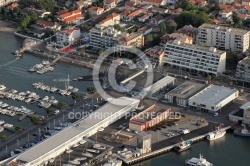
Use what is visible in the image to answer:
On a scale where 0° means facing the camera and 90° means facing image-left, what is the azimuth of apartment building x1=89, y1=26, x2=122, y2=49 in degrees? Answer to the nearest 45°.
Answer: approximately 45°

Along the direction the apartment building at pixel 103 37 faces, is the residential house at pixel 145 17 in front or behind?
behind

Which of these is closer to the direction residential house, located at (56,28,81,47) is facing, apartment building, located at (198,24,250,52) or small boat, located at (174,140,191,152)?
the small boat

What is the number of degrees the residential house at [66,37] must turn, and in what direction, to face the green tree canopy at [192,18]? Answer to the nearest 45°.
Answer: approximately 135° to its left

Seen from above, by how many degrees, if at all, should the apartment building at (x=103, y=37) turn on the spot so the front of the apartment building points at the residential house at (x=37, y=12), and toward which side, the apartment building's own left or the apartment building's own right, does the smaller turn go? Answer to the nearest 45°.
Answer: approximately 90° to the apartment building's own right

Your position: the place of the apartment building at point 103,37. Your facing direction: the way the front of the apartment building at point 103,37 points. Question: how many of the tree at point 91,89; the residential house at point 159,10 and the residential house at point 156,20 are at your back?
2

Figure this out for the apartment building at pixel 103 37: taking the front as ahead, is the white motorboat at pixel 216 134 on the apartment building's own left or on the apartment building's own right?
on the apartment building's own left

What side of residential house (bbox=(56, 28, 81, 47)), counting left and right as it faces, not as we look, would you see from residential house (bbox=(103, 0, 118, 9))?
back

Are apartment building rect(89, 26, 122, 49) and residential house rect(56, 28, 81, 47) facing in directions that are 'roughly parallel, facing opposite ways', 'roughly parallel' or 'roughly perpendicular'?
roughly parallel

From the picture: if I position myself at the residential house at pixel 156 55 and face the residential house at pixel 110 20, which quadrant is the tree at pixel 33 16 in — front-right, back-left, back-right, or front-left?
front-left

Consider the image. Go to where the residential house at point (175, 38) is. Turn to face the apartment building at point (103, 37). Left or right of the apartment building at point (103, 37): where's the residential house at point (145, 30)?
right

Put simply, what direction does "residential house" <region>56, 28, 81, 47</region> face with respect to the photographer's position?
facing the viewer and to the left of the viewer

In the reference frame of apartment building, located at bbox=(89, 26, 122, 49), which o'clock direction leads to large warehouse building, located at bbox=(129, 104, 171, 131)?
The large warehouse building is roughly at 10 o'clock from the apartment building.

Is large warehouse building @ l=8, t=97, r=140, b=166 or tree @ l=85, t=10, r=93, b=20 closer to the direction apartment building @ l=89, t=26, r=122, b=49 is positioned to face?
the large warehouse building

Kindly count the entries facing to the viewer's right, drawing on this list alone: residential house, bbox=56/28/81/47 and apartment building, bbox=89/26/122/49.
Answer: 0

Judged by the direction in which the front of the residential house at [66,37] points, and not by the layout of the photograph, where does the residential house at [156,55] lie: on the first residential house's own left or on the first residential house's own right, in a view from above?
on the first residential house's own left

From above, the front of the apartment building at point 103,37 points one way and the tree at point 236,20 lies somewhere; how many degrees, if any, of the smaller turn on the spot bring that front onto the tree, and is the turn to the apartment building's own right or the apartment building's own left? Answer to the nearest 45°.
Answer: approximately 135° to the apartment building's own left
